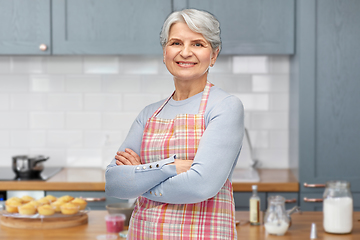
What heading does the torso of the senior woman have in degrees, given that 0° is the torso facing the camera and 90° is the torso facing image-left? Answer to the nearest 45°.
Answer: approximately 45°

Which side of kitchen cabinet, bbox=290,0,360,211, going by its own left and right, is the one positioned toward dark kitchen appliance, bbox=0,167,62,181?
right

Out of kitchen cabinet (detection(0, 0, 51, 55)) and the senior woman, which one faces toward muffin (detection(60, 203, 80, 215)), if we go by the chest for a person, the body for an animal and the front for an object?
the kitchen cabinet

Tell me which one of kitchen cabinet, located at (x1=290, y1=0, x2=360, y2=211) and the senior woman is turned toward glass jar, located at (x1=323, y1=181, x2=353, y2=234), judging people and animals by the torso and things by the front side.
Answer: the kitchen cabinet

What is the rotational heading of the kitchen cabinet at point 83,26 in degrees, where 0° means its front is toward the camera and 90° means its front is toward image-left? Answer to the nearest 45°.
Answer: approximately 0°

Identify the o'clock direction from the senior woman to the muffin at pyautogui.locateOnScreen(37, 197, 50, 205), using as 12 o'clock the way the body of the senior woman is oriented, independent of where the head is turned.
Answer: The muffin is roughly at 3 o'clock from the senior woman.

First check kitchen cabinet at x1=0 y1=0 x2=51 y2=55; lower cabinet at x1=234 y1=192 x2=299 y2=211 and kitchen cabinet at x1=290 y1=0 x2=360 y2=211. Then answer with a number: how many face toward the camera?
3

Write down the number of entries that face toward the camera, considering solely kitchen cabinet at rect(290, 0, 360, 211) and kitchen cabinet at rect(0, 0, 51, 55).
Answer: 2
